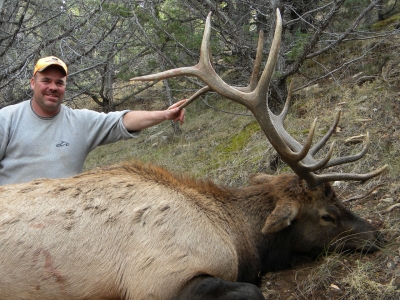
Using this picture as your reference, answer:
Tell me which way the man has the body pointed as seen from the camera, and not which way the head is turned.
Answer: toward the camera

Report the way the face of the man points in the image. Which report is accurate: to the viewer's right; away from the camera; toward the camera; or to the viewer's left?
toward the camera

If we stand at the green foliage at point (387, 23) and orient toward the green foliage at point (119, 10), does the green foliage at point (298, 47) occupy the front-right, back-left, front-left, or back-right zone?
front-left

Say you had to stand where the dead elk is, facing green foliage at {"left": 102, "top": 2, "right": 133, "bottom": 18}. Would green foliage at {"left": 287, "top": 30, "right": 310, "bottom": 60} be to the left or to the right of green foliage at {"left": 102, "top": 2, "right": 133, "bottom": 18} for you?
right

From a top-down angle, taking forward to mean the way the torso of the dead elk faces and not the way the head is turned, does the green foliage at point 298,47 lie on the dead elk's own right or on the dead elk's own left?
on the dead elk's own left

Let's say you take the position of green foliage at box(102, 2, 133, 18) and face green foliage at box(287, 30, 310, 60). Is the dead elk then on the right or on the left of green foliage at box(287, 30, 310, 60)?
right

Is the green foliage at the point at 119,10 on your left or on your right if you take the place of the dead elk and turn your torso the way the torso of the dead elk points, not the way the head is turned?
on your left

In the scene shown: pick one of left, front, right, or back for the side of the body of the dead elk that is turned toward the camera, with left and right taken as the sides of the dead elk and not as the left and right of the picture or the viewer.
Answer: right

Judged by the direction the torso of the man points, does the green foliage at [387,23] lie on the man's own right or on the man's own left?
on the man's own left

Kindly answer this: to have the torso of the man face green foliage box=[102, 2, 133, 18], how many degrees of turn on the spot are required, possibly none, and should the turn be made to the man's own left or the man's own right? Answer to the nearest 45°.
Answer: approximately 180°

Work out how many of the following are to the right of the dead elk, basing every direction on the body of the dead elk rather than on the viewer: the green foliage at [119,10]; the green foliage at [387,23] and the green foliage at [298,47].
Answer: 0
